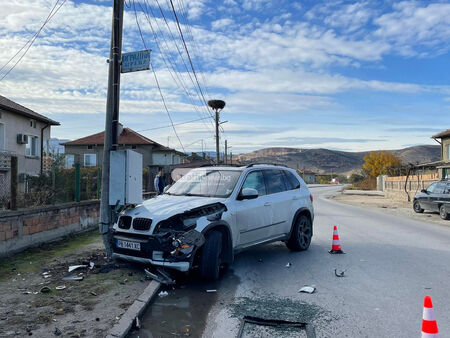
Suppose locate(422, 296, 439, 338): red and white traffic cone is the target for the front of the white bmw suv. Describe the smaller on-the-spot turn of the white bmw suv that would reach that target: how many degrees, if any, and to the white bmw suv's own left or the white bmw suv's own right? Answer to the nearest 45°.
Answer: approximately 90° to the white bmw suv's own left

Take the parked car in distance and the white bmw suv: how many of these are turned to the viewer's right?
0

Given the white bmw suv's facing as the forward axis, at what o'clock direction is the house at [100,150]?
The house is roughly at 4 o'clock from the white bmw suv.

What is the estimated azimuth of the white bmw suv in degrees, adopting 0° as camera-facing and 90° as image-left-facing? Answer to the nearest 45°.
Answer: approximately 45°

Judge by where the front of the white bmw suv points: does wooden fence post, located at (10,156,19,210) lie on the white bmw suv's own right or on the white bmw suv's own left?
on the white bmw suv's own right

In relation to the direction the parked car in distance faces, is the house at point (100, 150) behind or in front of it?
in front

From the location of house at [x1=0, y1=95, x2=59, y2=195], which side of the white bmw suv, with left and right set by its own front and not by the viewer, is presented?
right
